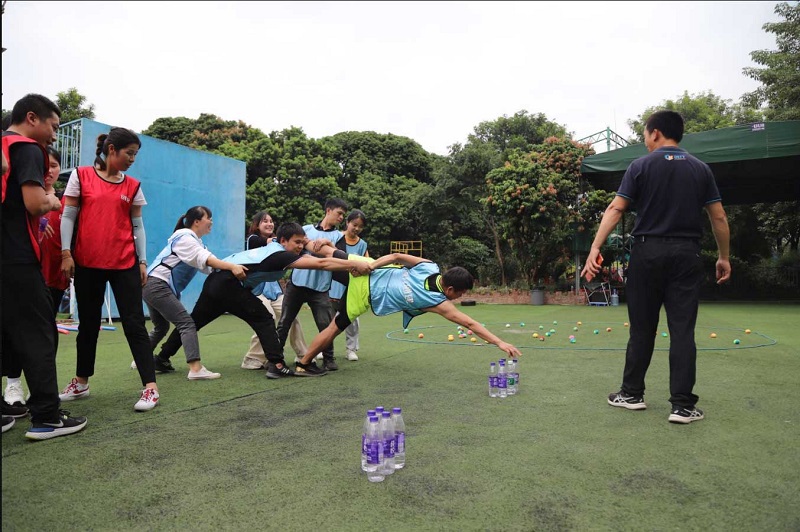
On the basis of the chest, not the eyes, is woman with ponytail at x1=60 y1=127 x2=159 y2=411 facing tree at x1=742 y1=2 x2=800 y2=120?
no

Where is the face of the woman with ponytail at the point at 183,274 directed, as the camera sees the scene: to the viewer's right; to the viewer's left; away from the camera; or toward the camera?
to the viewer's right

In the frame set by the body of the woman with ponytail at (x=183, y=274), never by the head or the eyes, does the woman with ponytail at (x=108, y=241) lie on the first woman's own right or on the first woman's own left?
on the first woman's own right

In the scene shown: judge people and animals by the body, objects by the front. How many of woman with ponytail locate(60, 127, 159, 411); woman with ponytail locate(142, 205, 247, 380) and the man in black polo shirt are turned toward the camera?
1

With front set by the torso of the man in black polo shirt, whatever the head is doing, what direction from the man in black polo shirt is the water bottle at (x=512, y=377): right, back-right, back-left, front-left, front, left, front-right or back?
front-left

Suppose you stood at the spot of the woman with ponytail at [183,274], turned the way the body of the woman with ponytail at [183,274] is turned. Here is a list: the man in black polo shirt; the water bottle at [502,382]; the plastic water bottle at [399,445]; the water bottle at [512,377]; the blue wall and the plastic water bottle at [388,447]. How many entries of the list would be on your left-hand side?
1

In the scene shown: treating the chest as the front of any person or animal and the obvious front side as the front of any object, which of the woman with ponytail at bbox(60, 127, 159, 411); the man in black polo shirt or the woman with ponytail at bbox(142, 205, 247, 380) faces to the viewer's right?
the woman with ponytail at bbox(142, 205, 247, 380)

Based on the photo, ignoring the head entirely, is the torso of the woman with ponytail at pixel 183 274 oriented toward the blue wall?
no

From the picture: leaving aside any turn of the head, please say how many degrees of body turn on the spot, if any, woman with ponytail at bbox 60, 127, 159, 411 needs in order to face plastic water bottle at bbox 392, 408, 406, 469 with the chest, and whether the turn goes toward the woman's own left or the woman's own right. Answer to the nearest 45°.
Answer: approximately 45° to the woman's own left

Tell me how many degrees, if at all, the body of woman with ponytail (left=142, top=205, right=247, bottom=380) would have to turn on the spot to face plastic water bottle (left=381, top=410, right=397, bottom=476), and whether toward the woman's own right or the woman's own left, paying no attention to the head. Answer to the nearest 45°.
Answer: approximately 90° to the woman's own right

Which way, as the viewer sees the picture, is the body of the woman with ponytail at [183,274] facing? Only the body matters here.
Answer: to the viewer's right

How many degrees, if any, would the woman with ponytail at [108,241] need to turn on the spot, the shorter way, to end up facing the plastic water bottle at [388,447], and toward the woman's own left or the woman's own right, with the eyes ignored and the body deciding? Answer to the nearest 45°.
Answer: approximately 45° to the woman's own left

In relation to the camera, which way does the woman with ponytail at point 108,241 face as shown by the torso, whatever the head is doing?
toward the camera
